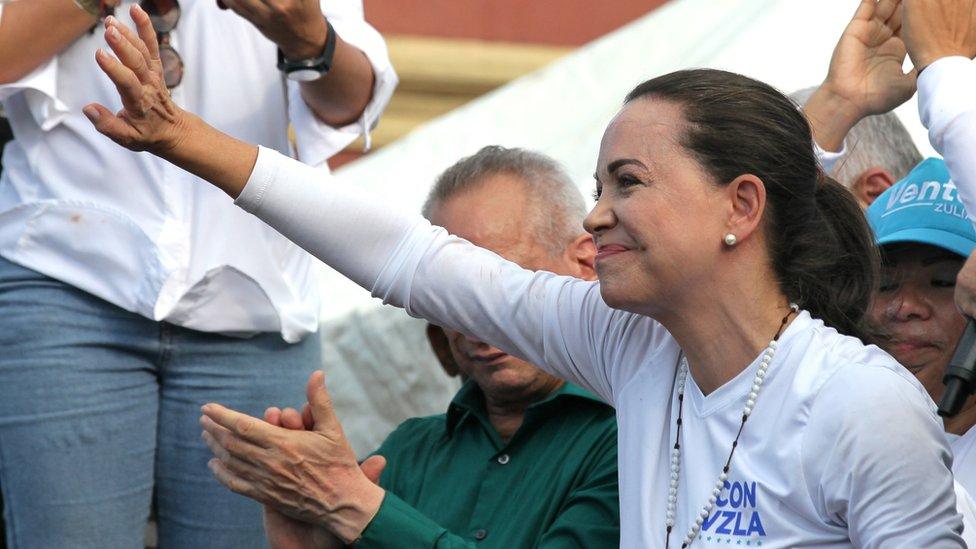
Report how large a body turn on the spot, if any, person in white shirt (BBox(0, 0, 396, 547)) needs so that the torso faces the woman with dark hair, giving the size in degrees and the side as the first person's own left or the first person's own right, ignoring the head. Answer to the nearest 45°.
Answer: approximately 45° to the first person's own left

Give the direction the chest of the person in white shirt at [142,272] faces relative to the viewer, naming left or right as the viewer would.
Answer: facing the viewer

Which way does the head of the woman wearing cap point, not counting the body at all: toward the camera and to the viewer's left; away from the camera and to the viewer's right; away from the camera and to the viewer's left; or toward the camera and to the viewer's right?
toward the camera and to the viewer's left

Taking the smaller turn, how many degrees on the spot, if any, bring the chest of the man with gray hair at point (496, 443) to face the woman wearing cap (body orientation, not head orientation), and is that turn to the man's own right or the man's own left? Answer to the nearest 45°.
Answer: approximately 135° to the man's own left

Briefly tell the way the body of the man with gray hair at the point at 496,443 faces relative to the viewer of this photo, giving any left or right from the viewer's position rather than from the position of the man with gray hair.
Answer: facing the viewer and to the left of the viewer

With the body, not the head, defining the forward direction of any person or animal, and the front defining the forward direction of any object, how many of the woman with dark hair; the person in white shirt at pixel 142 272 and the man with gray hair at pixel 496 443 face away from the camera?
0

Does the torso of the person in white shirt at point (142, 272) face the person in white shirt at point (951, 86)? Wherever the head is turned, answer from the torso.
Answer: no

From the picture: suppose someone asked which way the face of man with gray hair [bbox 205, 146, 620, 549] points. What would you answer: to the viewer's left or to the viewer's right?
to the viewer's left

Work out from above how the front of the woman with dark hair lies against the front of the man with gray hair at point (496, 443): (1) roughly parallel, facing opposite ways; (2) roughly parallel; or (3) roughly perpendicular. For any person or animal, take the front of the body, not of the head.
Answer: roughly parallel

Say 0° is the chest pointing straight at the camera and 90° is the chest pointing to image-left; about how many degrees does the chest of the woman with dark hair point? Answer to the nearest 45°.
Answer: approximately 45°

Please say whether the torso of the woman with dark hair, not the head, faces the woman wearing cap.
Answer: no
